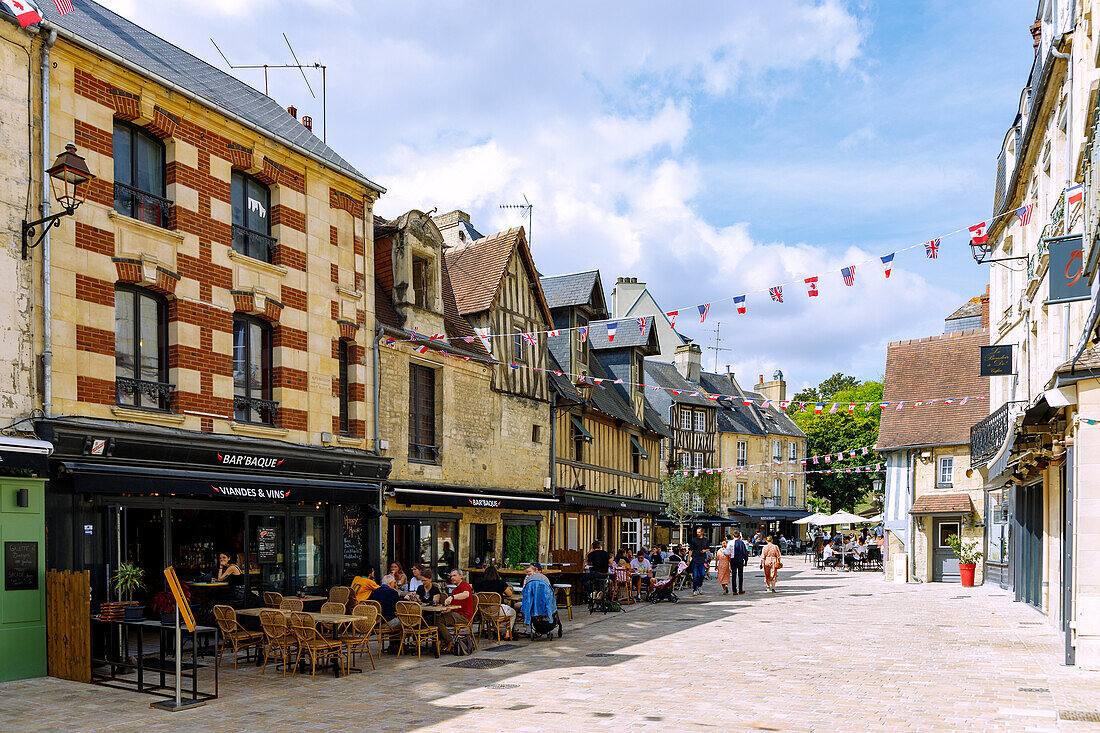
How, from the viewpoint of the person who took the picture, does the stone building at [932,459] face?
facing the viewer

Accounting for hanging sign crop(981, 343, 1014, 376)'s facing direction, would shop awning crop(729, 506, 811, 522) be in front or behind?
behind

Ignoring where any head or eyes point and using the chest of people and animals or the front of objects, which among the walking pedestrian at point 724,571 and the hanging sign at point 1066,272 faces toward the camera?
the hanging sign

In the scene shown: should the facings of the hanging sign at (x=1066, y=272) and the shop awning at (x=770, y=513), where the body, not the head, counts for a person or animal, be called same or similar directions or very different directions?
same or similar directions

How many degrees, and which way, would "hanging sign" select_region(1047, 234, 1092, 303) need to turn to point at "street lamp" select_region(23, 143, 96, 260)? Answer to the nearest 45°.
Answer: approximately 45° to its right

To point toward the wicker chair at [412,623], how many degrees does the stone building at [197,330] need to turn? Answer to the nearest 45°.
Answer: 0° — it already faces it

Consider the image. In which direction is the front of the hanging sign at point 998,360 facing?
toward the camera

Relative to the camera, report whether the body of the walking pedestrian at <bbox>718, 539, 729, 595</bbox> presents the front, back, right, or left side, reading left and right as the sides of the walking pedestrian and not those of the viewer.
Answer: back

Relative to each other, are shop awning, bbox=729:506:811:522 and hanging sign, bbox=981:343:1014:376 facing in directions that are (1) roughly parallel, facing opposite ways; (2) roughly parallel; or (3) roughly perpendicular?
roughly parallel

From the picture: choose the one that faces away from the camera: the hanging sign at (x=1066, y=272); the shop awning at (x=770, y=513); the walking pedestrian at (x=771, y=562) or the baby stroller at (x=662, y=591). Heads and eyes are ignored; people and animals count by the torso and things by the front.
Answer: the walking pedestrian

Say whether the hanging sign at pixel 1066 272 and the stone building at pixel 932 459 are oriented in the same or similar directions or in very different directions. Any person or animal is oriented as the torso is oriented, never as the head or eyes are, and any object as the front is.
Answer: same or similar directions

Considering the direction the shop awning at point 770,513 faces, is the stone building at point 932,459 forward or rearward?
forward
